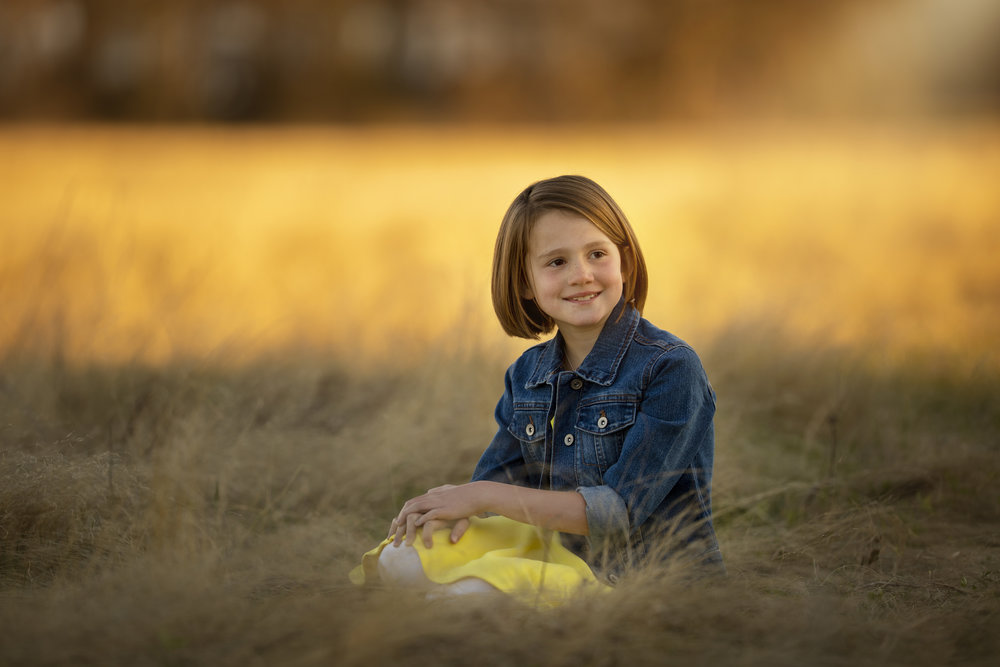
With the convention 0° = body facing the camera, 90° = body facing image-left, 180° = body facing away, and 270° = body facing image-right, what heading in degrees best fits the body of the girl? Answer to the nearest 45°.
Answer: approximately 45°
